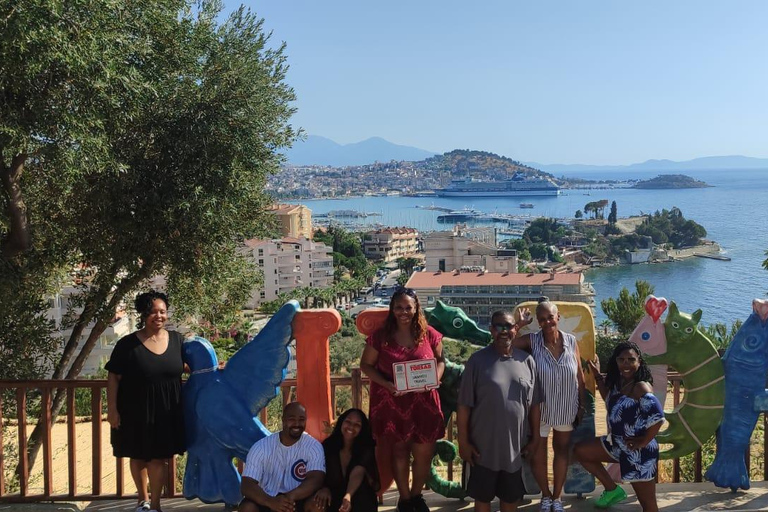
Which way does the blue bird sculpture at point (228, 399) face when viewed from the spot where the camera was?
facing to the left of the viewer

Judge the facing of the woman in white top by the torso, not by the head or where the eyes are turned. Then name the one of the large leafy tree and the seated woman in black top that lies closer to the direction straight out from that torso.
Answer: the seated woman in black top

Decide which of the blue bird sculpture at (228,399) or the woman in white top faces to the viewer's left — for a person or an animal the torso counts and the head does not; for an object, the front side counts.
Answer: the blue bird sculpture

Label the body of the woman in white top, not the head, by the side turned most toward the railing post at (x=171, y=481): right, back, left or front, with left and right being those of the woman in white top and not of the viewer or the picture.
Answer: right

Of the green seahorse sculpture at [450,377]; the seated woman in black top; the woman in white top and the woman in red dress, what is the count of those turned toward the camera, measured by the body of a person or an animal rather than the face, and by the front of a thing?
3

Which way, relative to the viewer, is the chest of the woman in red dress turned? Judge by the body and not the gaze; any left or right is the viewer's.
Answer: facing the viewer

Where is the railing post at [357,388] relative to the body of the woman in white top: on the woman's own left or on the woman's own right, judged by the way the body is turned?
on the woman's own right

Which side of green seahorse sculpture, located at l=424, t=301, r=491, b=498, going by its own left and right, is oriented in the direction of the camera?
right

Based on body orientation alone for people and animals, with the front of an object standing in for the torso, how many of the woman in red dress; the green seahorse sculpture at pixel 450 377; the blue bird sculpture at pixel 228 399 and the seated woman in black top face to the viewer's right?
1
